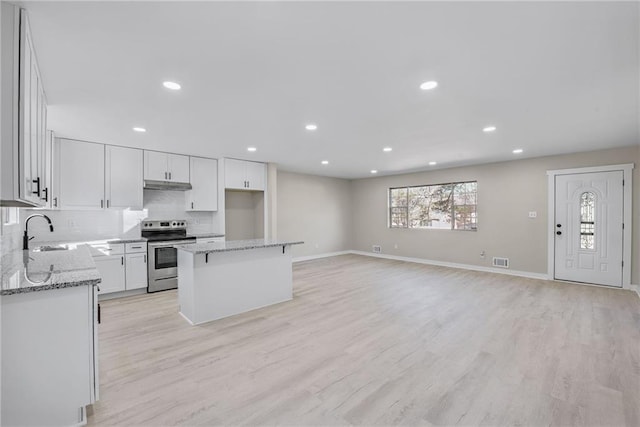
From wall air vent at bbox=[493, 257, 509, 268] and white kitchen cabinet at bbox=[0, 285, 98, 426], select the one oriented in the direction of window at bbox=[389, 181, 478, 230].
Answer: the white kitchen cabinet

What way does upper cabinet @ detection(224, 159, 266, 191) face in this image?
toward the camera

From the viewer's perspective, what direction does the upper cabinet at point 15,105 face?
to the viewer's right

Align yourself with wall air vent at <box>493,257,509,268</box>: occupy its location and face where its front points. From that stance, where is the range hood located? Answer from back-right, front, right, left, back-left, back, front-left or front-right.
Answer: front-right

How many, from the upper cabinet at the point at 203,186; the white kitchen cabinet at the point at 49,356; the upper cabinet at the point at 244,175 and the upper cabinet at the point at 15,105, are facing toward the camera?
2

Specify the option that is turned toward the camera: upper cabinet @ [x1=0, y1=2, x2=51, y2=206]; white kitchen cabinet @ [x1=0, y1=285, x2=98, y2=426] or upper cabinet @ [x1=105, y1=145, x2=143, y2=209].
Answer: upper cabinet @ [x1=105, y1=145, x2=143, y2=209]

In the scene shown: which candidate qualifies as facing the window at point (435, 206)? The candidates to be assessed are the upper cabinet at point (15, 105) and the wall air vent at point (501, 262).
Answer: the upper cabinet

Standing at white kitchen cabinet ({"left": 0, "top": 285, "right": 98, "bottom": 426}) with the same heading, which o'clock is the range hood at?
The range hood is roughly at 10 o'clock from the white kitchen cabinet.

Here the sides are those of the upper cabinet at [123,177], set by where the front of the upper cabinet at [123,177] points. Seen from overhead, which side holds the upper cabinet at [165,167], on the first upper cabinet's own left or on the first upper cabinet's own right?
on the first upper cabinet's own left

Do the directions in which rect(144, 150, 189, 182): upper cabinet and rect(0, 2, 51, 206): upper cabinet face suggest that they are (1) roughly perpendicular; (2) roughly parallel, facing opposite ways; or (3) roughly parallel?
roughly perpendicular

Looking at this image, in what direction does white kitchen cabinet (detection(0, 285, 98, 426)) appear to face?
to the viewer's right

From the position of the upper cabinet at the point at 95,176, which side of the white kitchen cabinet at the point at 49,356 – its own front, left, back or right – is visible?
left

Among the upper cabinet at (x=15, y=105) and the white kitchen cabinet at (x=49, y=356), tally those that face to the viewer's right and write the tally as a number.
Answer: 2

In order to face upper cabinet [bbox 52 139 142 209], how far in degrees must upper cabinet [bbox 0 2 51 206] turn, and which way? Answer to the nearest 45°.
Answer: approximately 90° to its left

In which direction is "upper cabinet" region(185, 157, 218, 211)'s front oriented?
toward the camera

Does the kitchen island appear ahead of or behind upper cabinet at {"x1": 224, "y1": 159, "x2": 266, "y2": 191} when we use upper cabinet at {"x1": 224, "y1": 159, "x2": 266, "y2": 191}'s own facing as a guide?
ahead
